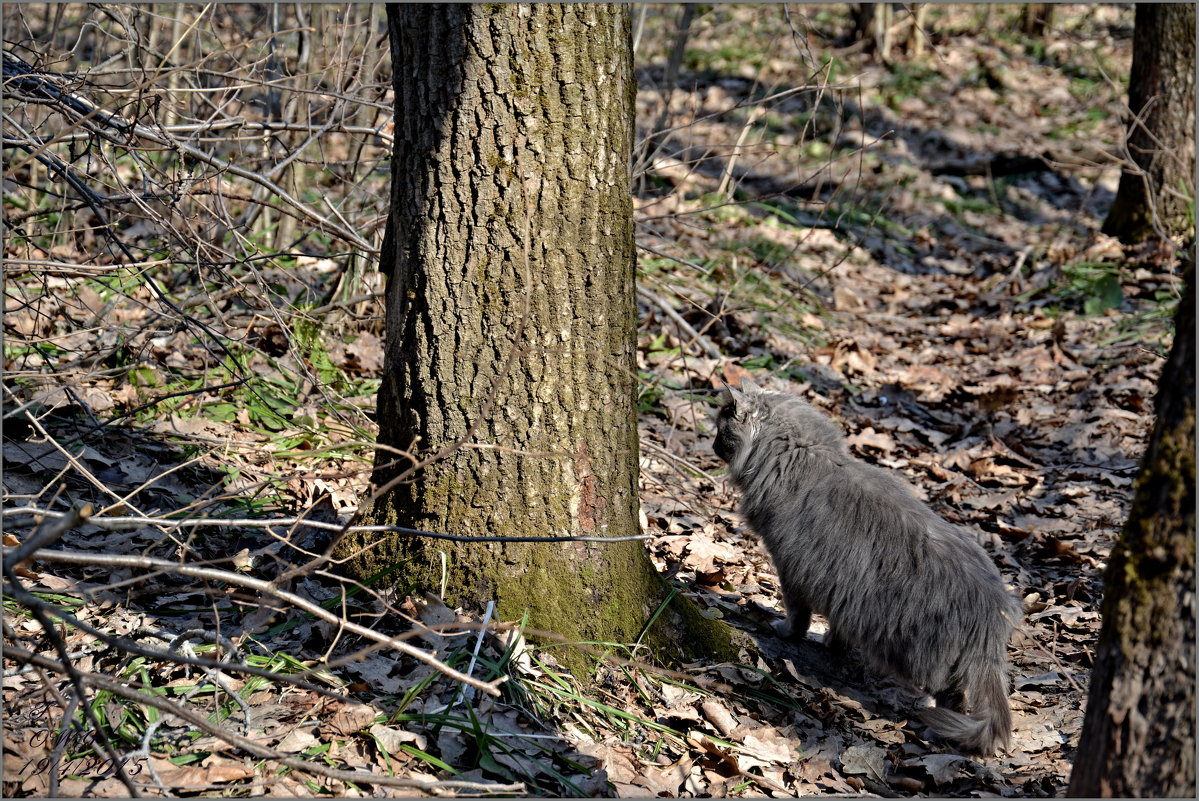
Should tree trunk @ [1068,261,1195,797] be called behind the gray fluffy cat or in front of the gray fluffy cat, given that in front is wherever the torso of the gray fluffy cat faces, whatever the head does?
behind

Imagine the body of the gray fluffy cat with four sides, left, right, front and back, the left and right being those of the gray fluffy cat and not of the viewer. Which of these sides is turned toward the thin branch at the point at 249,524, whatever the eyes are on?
left

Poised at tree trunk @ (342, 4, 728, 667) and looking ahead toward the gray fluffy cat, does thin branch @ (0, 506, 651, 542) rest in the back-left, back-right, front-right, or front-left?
back-right

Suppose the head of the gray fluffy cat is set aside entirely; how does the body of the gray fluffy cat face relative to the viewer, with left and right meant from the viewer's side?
facing away from the viewer and to the left of the viewer

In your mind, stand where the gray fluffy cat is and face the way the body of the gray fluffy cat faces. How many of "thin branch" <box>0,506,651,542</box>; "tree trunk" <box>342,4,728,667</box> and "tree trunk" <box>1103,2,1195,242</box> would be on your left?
2

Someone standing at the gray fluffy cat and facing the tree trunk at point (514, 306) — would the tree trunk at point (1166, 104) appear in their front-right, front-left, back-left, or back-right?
back-right

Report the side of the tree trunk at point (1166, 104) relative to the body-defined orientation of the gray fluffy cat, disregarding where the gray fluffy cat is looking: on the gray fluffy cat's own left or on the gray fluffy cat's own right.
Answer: on the gray fluffy cat's own right
